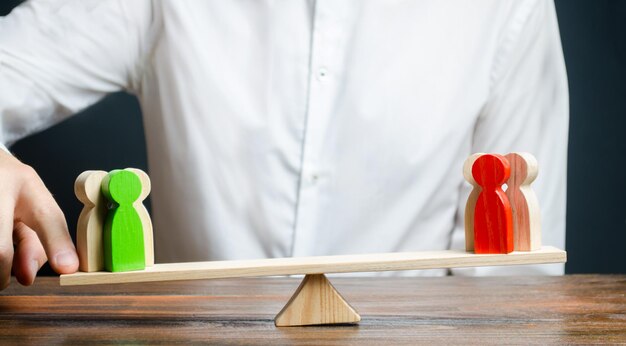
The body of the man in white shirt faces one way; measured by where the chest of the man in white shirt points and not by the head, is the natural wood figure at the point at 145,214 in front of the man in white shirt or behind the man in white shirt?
in front

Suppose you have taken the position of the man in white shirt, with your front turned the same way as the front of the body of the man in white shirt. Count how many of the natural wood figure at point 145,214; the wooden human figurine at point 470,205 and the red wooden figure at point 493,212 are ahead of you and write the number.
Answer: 3

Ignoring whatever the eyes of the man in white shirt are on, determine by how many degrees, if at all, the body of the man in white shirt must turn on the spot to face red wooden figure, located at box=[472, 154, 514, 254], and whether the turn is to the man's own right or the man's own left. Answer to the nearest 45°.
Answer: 0° — they already face it

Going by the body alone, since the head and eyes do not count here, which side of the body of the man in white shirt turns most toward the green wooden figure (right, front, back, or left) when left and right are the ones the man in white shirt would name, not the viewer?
front

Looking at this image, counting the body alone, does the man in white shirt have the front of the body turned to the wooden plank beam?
yes

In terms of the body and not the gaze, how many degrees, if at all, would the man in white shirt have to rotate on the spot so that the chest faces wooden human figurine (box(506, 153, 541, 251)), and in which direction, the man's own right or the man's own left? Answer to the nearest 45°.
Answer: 0° — they already face it

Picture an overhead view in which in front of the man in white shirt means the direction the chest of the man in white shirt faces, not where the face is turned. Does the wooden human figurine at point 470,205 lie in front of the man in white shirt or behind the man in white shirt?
in front

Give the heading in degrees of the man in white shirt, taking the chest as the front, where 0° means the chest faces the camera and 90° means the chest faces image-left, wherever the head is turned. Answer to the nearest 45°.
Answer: approximately 0°
